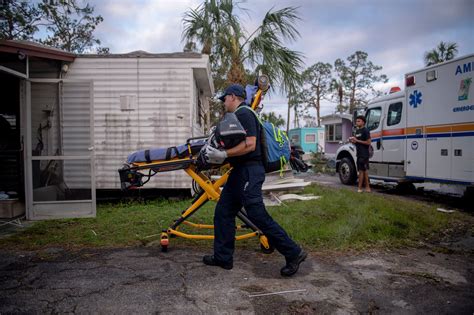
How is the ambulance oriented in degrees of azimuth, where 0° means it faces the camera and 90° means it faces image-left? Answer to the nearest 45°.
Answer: approximately 135°

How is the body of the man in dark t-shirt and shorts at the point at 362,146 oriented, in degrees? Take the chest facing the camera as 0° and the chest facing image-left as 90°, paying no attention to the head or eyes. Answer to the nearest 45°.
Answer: approximately 45°

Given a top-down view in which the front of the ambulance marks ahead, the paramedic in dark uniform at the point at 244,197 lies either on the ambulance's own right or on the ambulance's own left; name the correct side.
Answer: on the ambulance's own left

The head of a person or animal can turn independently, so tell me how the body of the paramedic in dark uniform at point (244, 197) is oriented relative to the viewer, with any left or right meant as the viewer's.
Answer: facing to the left of the viewer

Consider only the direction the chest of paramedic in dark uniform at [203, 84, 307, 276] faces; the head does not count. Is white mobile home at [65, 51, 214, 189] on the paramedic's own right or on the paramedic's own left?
on the paramedic's own right
